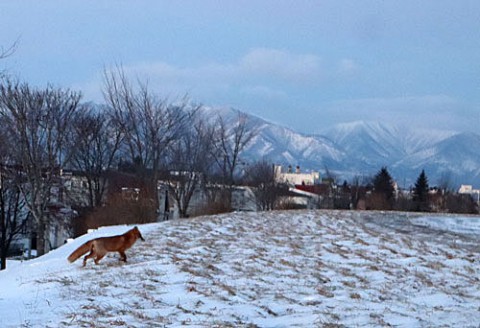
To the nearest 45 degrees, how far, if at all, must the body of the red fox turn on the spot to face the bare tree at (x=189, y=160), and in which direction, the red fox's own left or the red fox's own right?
approximately 90° to the red fox's own left

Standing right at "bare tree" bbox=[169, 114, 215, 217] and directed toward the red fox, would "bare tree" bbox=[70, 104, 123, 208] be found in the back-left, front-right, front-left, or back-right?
back-right

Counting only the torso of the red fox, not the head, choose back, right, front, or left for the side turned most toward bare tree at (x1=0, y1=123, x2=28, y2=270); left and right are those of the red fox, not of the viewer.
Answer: left

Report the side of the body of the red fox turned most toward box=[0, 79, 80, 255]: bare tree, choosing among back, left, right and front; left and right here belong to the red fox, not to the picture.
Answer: left

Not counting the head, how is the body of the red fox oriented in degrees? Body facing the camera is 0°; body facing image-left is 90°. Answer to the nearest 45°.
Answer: approximately 270°

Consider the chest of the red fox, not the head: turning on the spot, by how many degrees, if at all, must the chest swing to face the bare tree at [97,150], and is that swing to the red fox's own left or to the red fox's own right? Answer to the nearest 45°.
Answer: approximately 90° to the red fox's own left

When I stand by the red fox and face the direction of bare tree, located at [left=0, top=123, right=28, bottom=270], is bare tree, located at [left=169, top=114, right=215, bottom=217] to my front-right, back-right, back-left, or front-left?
front-right

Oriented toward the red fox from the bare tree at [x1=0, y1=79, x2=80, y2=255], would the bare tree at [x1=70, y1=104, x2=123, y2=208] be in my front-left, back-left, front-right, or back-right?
back-left

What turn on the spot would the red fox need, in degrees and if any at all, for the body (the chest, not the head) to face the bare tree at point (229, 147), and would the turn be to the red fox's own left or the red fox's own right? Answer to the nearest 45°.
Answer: approximately 90° to the red fox's own left

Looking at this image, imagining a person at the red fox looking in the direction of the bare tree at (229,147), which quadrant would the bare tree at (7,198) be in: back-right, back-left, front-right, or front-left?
front-left
